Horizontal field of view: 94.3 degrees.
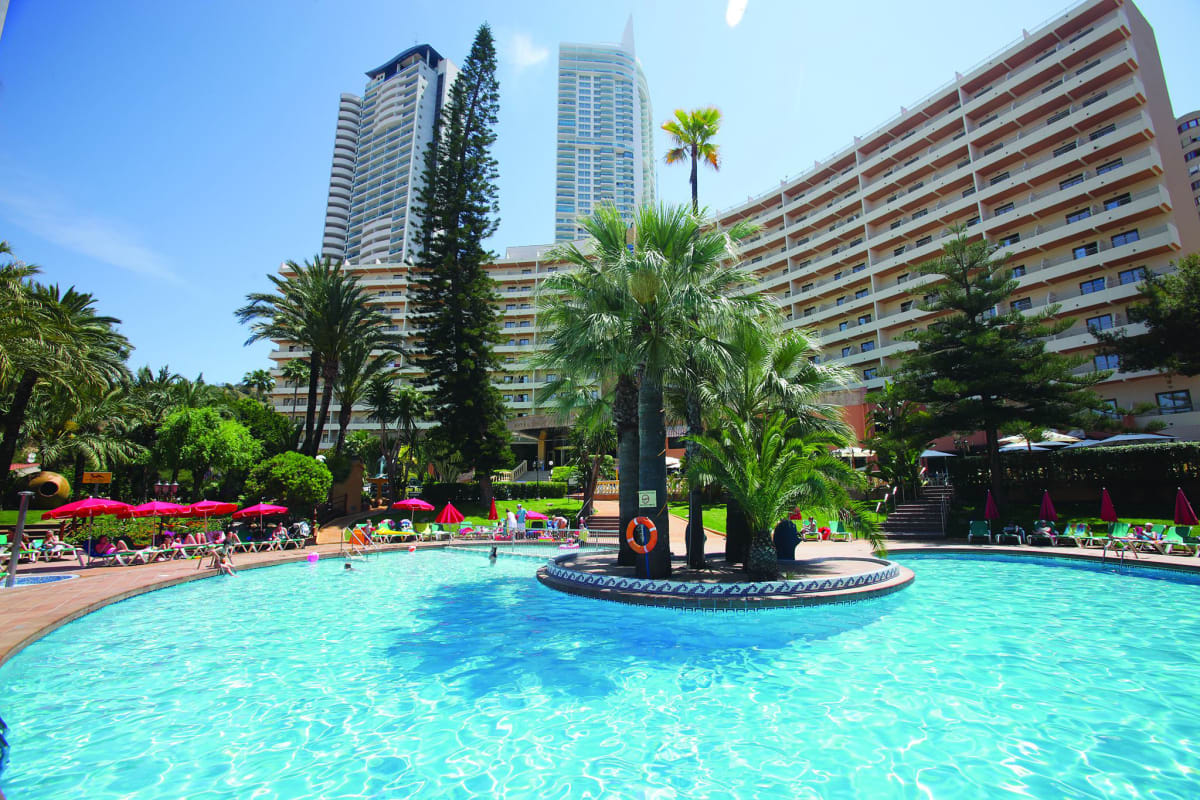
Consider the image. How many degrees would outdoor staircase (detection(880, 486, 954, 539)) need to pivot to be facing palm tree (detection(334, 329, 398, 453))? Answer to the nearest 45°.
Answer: approximately 90° to its right

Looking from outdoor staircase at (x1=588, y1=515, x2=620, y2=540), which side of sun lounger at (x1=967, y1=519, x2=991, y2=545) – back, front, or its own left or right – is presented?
right

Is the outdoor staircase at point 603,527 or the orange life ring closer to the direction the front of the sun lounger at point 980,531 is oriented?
the orange life ring

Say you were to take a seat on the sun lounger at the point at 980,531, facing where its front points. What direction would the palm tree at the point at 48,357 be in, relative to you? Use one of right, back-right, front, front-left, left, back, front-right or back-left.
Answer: front-right

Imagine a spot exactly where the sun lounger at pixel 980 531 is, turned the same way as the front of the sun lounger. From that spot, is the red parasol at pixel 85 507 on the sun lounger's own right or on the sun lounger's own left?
on the sun lounger's own right

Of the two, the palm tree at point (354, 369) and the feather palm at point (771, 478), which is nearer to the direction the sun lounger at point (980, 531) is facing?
the feather palm

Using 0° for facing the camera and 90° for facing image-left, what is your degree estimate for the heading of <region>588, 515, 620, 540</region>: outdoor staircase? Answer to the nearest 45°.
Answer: approximately 0°

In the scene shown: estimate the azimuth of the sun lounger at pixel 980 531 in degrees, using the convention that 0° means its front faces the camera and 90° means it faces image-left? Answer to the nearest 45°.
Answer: approximately 0°
